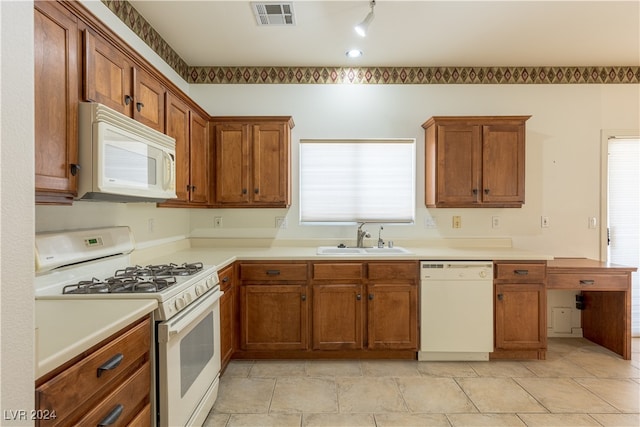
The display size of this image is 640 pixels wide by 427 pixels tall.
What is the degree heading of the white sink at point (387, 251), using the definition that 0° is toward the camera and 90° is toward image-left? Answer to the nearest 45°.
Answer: approximately 0°

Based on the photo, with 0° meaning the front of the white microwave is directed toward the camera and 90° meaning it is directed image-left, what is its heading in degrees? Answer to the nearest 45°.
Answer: approximately 315°

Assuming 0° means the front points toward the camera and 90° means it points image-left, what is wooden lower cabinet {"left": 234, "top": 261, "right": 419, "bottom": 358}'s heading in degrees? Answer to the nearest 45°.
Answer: approximately 0°

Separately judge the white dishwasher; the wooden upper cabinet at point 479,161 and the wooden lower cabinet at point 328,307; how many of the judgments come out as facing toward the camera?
3

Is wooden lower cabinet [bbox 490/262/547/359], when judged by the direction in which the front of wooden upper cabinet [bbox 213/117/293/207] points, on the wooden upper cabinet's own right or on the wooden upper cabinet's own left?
on the wooden upper cabinet's own left

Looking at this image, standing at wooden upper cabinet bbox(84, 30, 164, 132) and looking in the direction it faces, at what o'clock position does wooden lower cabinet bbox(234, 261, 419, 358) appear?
The wooden lower cabinet is roughly at 10 o'clock from the wooden upper cabinet.

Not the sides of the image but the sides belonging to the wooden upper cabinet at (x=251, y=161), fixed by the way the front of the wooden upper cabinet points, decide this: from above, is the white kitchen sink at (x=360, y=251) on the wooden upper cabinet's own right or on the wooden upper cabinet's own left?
on the wooden upper cabinet's own left

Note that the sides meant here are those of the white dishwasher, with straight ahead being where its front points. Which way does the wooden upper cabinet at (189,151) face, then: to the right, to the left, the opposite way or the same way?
to the left

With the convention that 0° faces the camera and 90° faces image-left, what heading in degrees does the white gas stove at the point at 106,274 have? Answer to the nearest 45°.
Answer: approximately 315°

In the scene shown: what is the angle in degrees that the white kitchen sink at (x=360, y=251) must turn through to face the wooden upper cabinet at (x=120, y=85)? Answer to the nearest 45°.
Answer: approximately 45° to its right

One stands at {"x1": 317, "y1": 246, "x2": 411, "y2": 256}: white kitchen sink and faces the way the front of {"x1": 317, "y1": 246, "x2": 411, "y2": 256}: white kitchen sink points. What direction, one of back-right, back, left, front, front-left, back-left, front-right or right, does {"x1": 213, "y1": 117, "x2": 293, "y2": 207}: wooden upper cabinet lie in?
right

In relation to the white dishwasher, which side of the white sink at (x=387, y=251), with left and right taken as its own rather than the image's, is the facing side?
left

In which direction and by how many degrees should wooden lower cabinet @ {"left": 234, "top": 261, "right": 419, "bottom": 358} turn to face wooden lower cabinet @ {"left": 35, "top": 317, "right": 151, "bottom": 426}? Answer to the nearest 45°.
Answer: approximately 45° to its right
